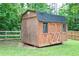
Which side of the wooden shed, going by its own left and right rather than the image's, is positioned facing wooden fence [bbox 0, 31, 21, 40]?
right

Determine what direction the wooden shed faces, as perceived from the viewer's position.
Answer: facing the viewer and to the right of the viewer
